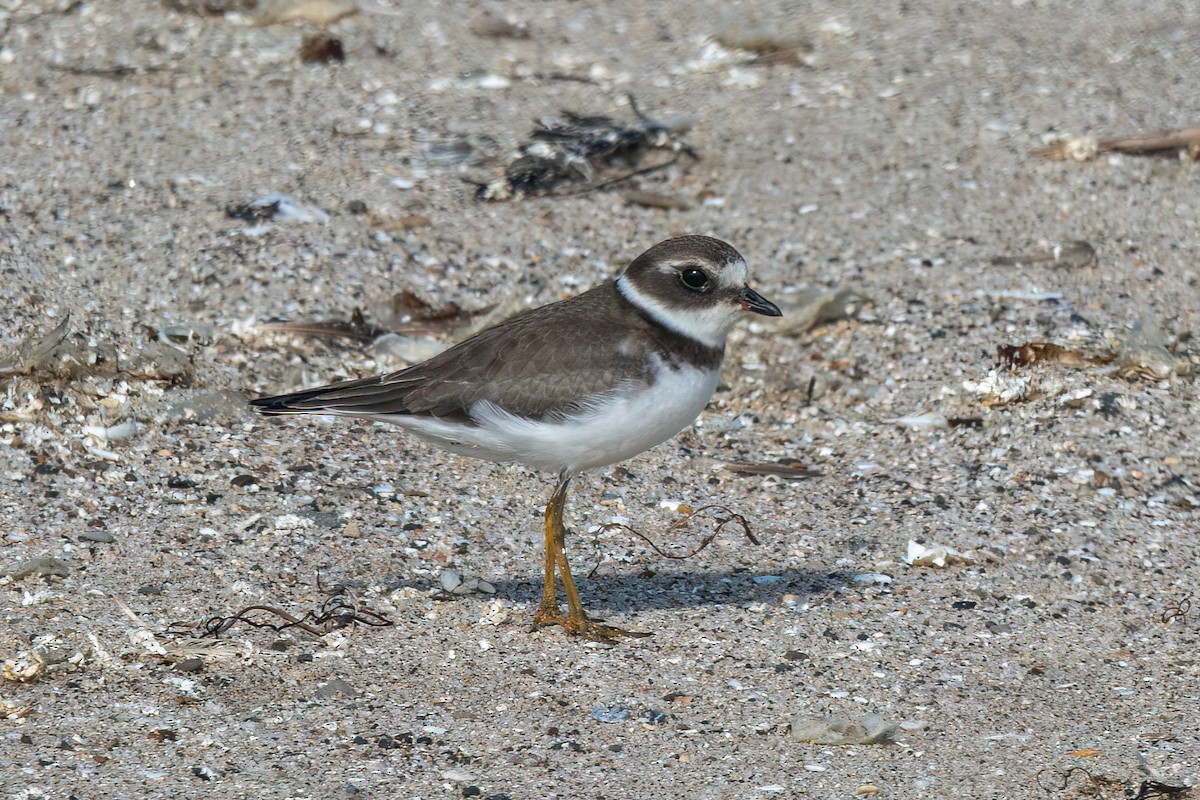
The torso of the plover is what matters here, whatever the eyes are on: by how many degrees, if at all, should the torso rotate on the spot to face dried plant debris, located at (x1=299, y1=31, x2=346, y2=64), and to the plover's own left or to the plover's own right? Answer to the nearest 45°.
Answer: approximately 90° to the plover's own left

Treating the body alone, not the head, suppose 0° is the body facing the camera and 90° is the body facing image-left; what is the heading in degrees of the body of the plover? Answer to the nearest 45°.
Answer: approximately 270°

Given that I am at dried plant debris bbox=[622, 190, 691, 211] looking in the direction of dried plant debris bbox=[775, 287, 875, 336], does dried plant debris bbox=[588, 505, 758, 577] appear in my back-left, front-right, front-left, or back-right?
front-right

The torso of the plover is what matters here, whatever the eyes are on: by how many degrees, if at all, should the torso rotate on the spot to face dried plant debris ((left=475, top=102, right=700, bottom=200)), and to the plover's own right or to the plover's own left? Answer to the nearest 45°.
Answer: approximately 90° to the plover's own left

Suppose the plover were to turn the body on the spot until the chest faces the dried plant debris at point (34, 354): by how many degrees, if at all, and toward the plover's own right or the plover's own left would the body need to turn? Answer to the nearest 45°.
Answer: approximately 135° to the plover's own left

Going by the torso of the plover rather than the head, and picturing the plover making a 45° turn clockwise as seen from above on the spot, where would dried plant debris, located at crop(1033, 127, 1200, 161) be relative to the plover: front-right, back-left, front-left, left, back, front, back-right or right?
left

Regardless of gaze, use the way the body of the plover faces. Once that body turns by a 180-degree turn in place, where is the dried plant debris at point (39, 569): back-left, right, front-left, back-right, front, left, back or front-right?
front

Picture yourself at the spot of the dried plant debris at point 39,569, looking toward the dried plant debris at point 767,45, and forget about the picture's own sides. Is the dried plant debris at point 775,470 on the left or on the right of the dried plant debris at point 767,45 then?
right

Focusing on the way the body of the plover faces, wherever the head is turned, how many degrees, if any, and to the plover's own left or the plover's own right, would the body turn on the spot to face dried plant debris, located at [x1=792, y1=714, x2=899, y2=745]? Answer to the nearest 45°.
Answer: approximately 45° to the plover's own right

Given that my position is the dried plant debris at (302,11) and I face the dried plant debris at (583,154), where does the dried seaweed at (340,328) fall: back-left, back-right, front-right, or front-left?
front-right

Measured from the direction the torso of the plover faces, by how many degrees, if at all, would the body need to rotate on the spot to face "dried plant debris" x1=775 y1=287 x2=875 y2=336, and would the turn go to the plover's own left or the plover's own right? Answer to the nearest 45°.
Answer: approximately 45° to the plover's own left

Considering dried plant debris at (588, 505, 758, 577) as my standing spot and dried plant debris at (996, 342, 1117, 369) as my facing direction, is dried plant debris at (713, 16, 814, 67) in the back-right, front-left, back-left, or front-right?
front-left

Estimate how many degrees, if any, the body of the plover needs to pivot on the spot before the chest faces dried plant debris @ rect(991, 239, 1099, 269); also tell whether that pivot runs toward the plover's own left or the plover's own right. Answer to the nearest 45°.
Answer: approximately 45° to the plover's own left
